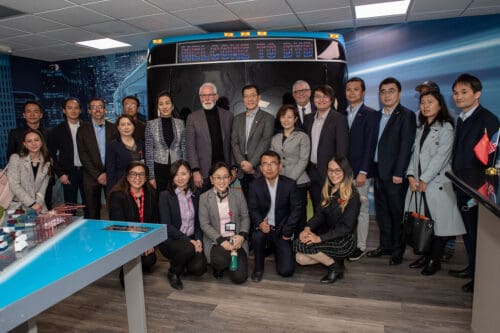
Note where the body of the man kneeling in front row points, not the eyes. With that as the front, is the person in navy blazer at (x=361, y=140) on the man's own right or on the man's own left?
on the man's own left

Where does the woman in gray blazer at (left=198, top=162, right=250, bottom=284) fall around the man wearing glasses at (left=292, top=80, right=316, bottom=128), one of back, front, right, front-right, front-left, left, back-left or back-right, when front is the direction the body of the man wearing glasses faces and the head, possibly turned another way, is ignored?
front-right

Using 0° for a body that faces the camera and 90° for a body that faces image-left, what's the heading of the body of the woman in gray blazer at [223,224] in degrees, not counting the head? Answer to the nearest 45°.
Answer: approximately 0°

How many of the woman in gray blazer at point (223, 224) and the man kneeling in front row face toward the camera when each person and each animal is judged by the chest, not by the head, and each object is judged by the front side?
2

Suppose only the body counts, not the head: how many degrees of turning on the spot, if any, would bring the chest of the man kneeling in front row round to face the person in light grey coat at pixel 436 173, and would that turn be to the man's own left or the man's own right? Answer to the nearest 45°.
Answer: approximately 90° to the man's own left

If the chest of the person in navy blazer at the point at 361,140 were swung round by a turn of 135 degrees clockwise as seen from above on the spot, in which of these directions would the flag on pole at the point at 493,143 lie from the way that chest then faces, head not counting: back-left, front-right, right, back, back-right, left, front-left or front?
back-right

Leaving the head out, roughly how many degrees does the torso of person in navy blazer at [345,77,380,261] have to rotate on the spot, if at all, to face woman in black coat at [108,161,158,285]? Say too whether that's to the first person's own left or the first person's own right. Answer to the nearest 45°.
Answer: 0° — they already face them

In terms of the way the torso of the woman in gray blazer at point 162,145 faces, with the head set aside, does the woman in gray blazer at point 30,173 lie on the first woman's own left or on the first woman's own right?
on the first woman's own right

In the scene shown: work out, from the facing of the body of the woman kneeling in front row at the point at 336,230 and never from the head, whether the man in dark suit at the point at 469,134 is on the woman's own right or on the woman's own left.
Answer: on the woman's own left
